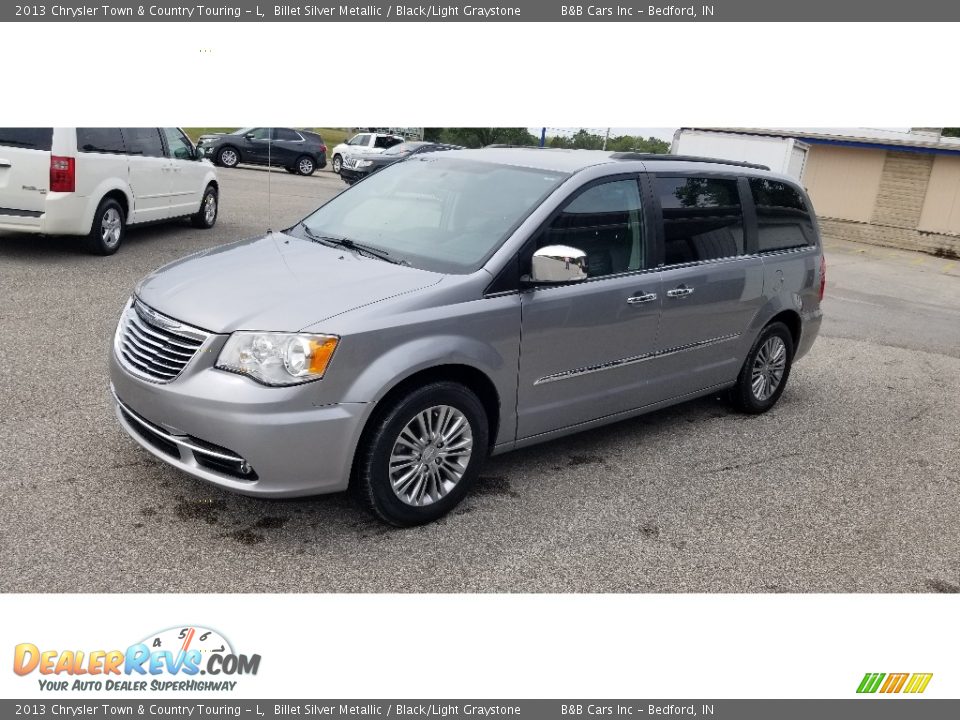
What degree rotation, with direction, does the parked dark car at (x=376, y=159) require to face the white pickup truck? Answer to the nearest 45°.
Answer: approximately 135° to its right

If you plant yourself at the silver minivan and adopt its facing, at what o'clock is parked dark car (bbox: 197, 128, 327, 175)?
The parked dark car is roughly at 4 o'clock from the silver minivan.

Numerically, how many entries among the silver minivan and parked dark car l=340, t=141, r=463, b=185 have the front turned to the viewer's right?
0

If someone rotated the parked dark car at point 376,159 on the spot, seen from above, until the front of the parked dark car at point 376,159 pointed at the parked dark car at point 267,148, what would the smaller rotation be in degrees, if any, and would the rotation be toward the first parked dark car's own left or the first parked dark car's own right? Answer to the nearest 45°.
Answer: approximately 45° to the first parked dark car's own right

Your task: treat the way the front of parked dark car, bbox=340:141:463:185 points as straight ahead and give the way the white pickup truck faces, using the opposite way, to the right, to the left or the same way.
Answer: the same way

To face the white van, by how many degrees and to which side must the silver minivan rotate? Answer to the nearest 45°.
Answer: approximately 90° to its right

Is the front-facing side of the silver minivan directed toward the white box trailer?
no

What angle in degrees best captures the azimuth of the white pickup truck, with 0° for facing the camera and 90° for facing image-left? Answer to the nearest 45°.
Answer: approximately 45°

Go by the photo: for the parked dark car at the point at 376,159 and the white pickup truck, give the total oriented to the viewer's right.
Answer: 0

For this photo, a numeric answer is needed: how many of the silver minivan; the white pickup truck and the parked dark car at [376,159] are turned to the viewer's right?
0

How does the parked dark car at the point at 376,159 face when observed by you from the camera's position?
facing the viewer and to the left of the viewer

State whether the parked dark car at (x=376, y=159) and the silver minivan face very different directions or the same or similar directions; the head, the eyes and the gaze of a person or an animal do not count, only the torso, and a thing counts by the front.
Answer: same or similar directions

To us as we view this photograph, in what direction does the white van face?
facing away from the viewer and to the right of the viewer

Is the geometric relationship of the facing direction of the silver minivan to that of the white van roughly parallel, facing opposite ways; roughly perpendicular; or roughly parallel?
roughly parallel, facing opposite ways

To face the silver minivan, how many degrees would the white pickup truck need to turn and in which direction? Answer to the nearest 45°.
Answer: approximately 45° to its left

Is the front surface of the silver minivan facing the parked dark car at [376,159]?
no
